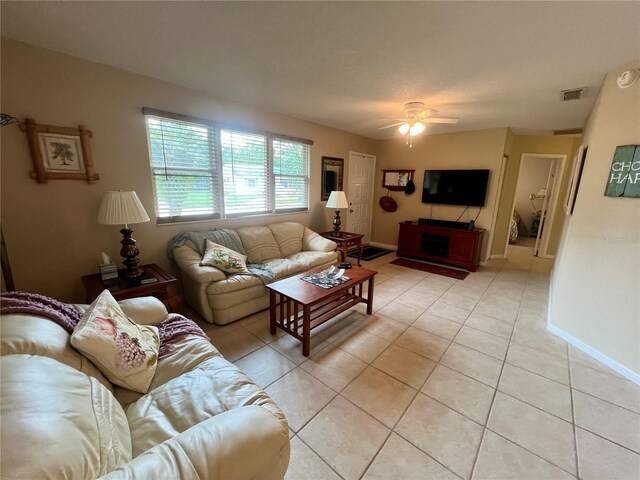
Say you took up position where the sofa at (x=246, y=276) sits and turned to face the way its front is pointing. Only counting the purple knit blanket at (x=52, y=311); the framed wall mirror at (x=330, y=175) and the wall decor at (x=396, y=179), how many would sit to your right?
1

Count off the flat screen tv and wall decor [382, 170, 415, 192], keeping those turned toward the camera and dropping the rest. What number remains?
2

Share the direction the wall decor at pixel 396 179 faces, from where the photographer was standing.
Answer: facing the viewer

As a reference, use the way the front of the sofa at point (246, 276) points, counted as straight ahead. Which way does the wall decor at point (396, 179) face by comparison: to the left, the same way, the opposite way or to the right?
to the right

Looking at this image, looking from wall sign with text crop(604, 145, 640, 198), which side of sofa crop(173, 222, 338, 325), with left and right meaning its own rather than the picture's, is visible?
front

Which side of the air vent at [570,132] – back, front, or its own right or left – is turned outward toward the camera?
front

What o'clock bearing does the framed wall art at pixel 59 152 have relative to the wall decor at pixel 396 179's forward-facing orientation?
The framed wall art is roughly at 1 o'clock from the wall decor.

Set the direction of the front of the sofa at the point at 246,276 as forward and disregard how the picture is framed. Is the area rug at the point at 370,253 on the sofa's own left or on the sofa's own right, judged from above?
on the sofa's own left

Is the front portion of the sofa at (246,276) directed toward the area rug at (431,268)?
no

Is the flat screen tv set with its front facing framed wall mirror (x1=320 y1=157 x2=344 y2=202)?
no

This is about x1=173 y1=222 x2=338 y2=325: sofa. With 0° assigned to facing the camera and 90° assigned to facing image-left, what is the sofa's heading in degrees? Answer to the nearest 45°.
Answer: approximately 315°

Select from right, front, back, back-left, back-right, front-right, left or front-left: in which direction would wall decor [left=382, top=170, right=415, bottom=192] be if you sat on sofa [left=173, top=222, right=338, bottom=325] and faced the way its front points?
left

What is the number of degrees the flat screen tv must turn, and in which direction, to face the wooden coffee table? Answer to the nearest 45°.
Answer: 0° — it already faces it

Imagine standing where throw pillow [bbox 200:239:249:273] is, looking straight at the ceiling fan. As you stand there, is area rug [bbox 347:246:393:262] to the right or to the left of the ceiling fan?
left

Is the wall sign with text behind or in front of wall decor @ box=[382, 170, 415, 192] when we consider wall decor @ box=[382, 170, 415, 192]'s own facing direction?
in front

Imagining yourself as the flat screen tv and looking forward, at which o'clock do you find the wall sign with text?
The wall sign with text is roughly at 11 o'clock from the flat screen tv.

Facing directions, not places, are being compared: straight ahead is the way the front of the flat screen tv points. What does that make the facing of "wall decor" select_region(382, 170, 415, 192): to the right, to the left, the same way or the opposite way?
the same way

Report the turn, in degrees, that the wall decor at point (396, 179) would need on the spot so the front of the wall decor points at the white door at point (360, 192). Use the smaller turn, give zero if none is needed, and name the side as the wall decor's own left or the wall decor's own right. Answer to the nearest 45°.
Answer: approximately 90° to the wall decor's own right
